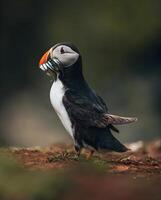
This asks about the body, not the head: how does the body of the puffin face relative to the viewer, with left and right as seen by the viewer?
facing to the left of the viewer
